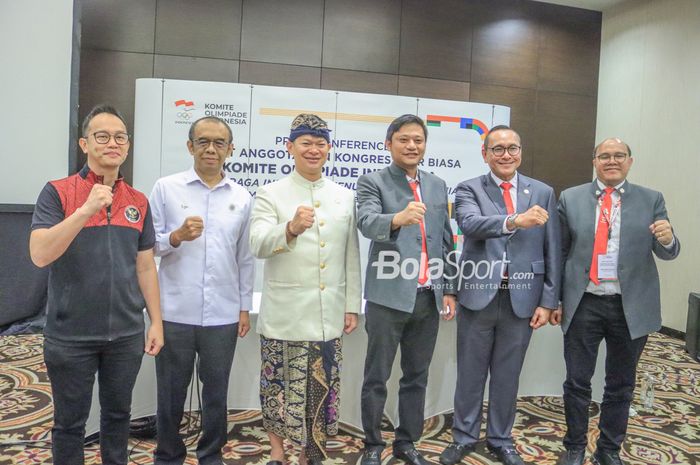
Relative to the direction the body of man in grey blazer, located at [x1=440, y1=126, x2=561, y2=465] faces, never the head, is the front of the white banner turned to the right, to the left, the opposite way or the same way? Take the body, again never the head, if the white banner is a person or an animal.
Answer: the same way

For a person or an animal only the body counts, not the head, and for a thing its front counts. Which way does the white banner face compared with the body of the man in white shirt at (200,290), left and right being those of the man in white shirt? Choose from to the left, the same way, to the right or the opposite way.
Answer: the same way

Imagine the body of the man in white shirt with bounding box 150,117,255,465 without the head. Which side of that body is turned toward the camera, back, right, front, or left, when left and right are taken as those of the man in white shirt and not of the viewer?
front

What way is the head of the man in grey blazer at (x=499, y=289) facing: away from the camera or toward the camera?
toward the camera

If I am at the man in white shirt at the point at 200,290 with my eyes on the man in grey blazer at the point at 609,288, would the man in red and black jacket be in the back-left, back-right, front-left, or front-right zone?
back-right

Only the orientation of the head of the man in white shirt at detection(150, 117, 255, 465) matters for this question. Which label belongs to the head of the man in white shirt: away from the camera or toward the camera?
toward the camera

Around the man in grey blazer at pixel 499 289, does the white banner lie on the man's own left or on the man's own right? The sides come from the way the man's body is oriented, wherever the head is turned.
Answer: on the man's own right

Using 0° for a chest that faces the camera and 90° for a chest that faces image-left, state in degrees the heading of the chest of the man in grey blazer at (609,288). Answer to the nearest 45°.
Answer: approximately 0°

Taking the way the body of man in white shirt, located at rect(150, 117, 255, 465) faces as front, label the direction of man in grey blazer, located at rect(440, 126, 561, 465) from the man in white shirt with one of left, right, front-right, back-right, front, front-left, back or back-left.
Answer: left

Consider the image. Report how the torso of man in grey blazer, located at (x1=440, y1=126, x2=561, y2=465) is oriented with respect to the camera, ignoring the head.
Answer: toward the camera

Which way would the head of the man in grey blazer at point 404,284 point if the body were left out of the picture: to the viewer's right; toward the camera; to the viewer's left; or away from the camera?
toward the camera

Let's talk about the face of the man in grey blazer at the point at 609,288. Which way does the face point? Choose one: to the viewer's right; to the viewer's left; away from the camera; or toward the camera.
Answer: toward the camera

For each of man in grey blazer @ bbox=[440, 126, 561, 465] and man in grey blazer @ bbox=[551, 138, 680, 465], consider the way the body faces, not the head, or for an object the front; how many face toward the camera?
2

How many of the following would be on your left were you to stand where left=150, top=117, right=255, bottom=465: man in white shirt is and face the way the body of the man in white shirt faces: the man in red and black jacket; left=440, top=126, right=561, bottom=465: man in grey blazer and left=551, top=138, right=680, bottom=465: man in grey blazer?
2

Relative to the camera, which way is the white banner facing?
toward the camera

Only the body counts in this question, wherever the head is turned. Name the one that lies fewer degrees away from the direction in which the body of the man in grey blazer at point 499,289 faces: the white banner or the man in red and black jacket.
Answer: the man in red and black jacket
